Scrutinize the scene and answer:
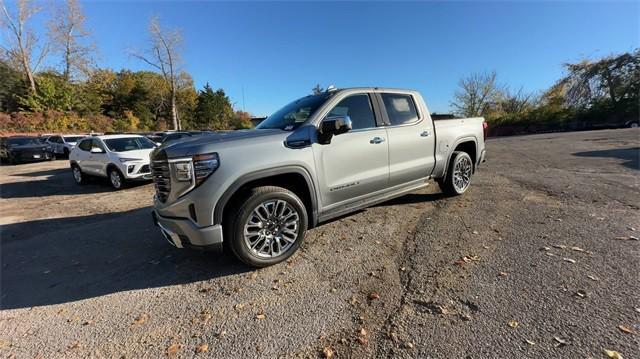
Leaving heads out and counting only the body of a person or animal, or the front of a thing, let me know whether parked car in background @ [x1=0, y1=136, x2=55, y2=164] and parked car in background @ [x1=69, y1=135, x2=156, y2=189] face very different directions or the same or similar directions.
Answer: same or similar directions

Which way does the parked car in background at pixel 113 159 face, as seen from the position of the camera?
facing the viewer and to the right of the viewer

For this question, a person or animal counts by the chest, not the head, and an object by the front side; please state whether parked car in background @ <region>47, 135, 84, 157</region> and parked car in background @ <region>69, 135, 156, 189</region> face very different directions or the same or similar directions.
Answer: same or similar directions

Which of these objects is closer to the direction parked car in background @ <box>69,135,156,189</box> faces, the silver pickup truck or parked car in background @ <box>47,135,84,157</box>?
the silver pickup truck

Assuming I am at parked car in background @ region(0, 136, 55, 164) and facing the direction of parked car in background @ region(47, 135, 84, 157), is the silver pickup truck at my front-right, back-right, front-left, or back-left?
back-right

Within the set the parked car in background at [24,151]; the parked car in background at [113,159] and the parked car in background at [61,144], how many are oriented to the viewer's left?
0

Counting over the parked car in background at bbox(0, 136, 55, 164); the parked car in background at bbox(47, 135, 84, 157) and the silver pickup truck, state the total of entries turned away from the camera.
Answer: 0

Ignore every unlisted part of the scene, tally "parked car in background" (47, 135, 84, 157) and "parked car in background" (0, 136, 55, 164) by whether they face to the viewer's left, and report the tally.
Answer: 0

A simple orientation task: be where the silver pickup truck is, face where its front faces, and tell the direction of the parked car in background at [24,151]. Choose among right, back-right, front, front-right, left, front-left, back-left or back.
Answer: right

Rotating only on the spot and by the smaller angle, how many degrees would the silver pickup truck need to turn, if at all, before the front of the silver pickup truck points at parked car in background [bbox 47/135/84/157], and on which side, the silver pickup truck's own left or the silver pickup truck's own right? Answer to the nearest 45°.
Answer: approximately 90° to the silver pickup truck's own right

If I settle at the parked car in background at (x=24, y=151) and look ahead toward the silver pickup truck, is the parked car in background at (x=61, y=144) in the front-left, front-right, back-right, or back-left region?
back-left

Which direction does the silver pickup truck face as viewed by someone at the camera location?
facing the viewer and to the left of the viewer

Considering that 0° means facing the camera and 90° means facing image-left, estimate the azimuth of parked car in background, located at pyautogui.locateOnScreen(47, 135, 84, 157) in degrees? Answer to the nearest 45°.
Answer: approximately 315°

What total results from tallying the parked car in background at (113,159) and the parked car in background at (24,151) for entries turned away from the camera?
0

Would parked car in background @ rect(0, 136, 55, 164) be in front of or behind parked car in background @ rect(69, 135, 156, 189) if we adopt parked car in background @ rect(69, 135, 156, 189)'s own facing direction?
behind
